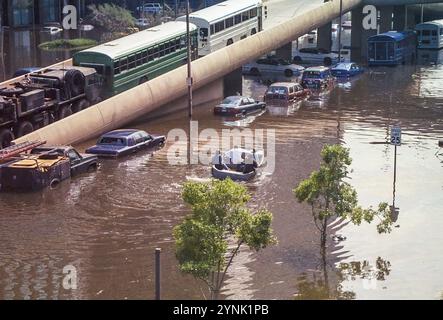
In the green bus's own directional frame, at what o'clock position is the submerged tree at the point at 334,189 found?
The submerged tree is roughly at 4 o'clock from the green bus.

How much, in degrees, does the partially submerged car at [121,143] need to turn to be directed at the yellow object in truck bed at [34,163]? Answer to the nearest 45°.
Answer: approximately 180°

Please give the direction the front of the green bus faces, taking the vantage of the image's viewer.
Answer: facing away from the viewer and to the right of the viewer

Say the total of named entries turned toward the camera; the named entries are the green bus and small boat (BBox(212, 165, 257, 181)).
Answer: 0

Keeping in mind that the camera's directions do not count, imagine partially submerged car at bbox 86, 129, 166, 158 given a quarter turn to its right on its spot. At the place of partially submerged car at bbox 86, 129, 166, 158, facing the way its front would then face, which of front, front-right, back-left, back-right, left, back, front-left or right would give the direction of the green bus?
back-left
